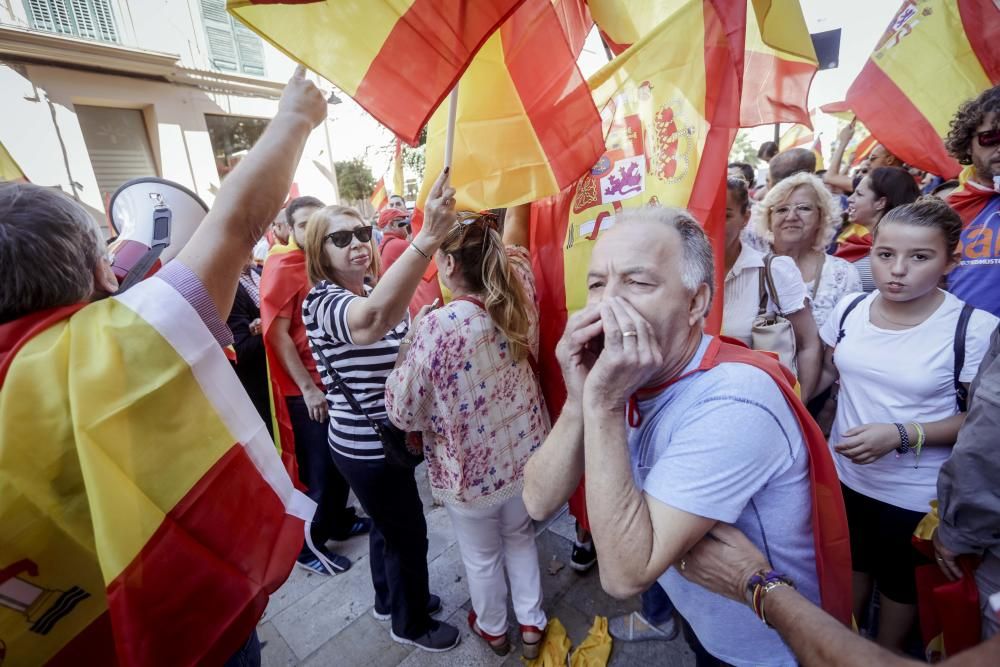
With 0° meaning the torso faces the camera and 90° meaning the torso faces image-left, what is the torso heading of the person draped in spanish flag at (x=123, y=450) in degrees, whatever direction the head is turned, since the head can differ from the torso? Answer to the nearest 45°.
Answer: approximately 180°

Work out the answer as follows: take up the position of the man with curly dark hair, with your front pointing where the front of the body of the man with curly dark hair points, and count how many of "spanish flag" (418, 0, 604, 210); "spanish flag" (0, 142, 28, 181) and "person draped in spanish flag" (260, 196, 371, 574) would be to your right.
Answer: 3

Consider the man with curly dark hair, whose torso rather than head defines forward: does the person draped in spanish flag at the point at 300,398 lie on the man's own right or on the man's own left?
on the man's own right

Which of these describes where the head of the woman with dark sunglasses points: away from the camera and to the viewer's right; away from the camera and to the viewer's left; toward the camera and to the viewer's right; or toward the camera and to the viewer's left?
toward the camera and to the viewer's right

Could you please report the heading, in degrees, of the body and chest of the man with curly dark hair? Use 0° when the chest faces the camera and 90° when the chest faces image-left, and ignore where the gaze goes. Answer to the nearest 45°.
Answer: approximately 315°

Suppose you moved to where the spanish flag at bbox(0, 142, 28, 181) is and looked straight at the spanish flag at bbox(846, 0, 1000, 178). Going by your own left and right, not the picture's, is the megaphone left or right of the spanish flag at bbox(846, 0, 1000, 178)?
right

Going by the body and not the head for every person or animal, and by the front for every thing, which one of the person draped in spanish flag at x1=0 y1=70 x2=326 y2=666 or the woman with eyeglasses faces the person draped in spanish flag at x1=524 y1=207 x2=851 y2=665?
the woman with eyeglasses

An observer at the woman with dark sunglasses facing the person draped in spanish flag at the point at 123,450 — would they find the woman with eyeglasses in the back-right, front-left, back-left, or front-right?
back-left
